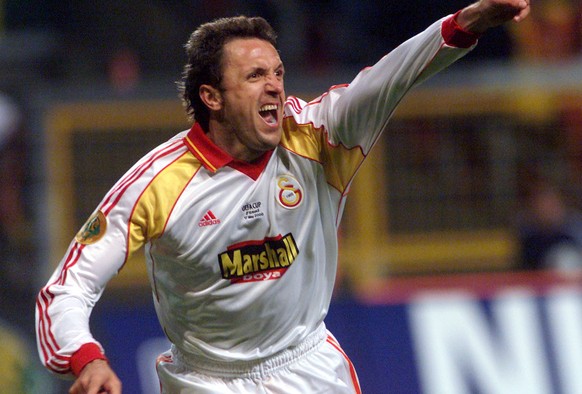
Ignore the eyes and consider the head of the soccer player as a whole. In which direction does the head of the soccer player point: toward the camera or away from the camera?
toward the camera

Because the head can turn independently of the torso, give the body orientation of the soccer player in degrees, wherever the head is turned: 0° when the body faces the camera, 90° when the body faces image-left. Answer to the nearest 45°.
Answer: approximately 315°
